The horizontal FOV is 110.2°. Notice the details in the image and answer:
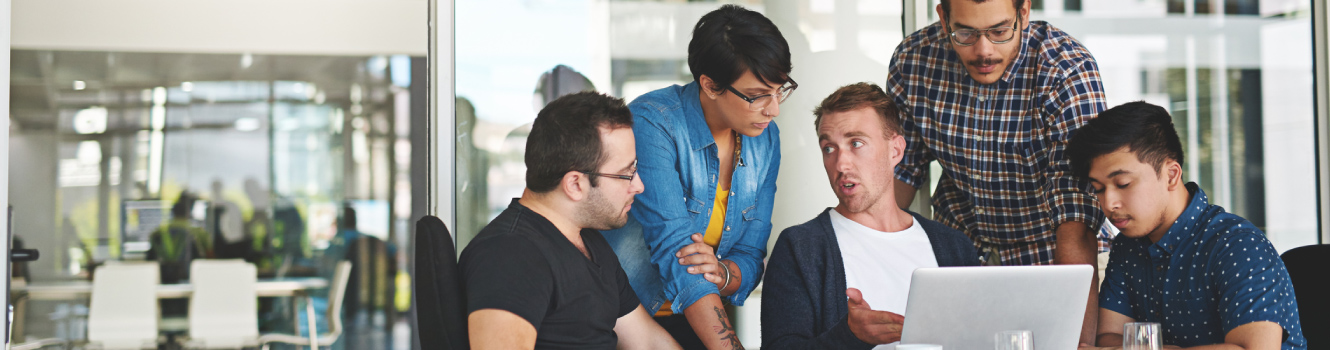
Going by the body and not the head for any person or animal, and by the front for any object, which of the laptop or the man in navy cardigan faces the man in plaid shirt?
the laptop

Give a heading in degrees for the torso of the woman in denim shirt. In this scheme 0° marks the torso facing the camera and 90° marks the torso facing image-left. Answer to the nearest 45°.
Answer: approximately 315°

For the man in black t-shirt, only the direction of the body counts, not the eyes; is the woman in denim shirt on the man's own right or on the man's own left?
on the man's own left

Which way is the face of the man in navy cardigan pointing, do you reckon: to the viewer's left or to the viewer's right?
to the viewer's left

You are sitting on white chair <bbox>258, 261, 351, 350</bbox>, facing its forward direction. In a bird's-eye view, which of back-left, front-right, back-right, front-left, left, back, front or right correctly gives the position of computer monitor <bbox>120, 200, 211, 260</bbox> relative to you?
front-right

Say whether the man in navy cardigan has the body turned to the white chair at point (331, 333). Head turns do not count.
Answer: no

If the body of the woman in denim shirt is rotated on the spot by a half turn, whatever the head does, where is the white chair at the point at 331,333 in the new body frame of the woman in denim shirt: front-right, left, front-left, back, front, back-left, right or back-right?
front

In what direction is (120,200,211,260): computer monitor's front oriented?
toward the camera

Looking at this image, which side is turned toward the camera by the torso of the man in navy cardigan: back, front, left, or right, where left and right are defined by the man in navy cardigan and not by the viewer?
front

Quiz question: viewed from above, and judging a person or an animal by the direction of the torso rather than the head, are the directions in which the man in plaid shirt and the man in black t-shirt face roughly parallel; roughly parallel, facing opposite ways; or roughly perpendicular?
roughly perpendicular

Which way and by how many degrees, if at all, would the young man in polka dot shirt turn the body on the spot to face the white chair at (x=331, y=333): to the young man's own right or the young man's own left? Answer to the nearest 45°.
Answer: approximately 45° to the young man's own right

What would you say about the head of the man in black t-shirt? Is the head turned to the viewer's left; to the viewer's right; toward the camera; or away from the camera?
to the viewer's right

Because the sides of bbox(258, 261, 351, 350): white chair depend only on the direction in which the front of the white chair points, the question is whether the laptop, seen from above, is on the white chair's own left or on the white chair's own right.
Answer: on the white chair's own left

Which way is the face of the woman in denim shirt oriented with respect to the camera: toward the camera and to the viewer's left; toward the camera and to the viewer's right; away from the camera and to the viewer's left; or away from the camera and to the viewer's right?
toward the camera and to the viewer's right

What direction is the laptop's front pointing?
away from the camera

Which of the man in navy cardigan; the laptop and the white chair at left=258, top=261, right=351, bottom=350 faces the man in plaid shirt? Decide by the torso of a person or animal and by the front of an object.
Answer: the laptop
